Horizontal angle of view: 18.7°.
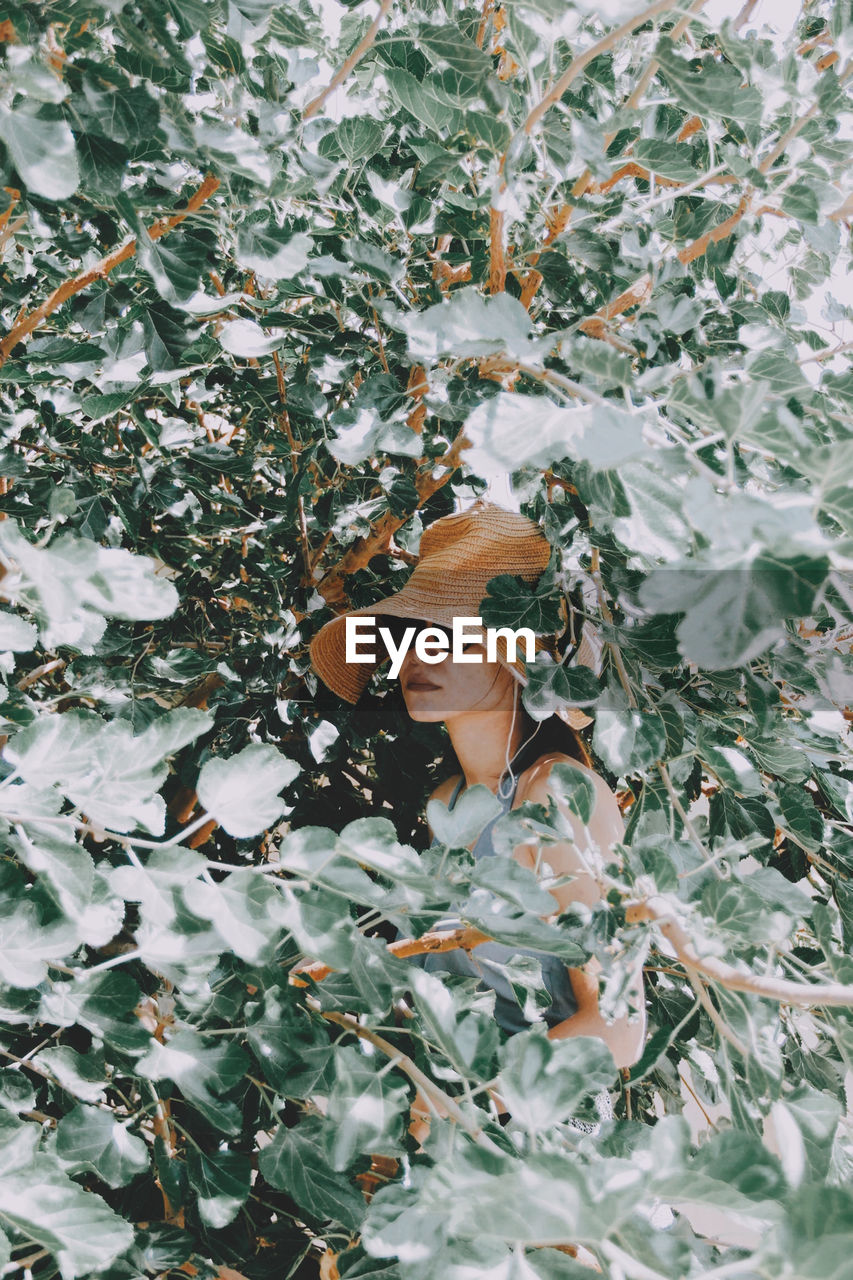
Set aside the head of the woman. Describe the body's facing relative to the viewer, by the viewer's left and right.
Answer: facing the viewer and to the left of the viewer

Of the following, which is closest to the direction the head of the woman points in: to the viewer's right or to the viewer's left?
to the viewer's left
